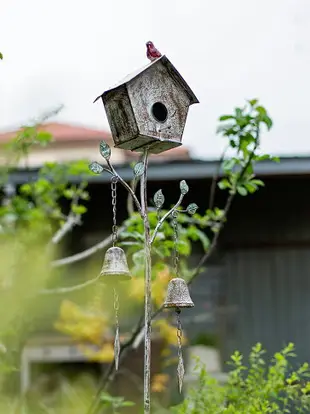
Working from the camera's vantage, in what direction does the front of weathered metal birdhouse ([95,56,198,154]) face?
facing the viewer and to the right of the viewer

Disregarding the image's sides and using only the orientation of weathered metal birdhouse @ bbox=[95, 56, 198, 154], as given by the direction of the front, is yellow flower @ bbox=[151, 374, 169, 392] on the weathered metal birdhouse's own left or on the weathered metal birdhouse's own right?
on the weathered metal birdhouse's own left
